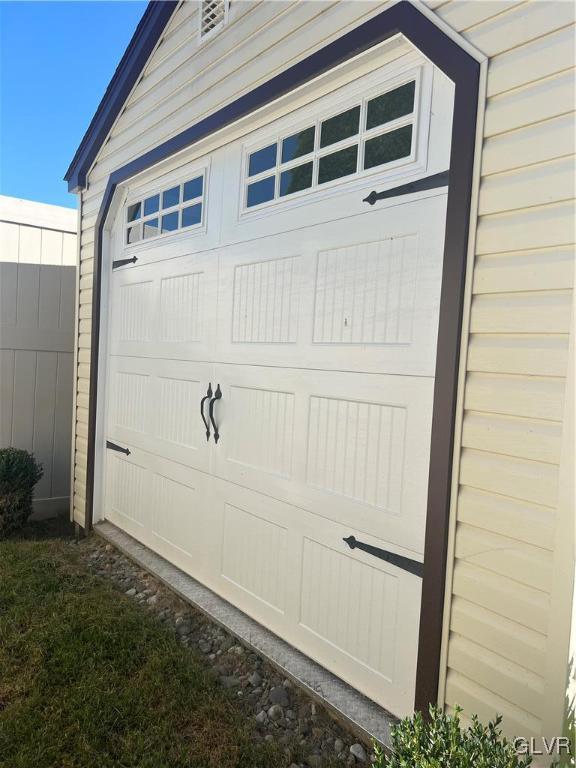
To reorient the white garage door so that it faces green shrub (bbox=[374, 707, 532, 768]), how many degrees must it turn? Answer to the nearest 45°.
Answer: approximately 45° to its left

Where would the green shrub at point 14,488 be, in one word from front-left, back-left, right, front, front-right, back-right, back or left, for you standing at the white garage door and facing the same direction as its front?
right

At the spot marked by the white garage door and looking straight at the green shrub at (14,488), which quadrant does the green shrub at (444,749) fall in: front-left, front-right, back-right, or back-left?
back-left

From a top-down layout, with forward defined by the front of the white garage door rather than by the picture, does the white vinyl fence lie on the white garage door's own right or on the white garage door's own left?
on the white garage door's own right

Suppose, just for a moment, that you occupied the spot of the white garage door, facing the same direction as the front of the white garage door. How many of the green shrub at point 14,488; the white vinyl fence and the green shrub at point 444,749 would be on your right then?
2
